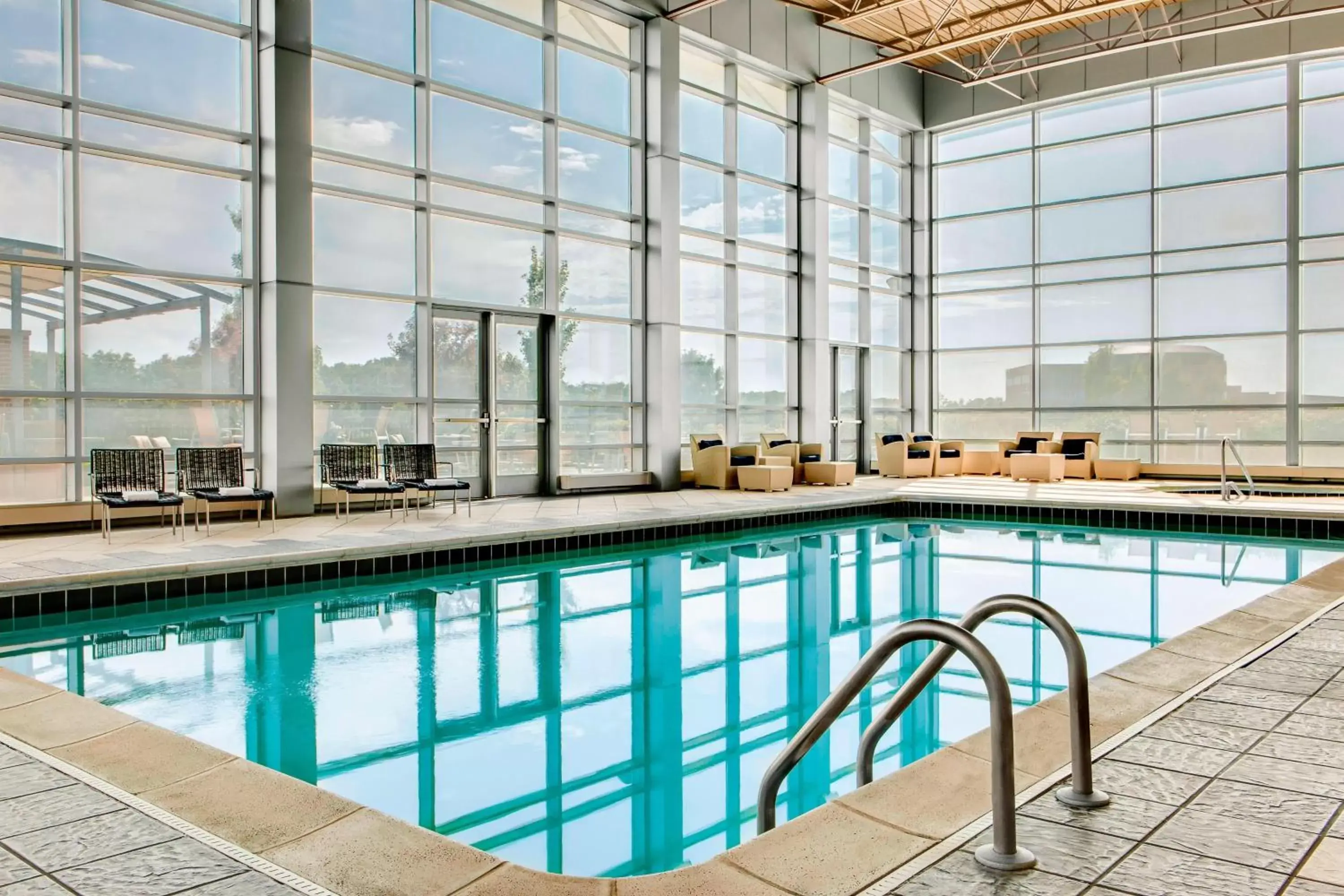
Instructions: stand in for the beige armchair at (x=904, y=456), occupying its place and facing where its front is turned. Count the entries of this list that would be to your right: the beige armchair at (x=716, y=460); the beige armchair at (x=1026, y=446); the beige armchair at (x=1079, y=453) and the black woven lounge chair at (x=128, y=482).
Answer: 2

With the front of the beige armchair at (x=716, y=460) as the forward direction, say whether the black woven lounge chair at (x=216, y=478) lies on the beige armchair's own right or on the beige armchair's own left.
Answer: on the beige armchair's own right

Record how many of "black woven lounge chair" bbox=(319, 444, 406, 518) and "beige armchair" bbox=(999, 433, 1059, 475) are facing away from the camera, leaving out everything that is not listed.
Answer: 0

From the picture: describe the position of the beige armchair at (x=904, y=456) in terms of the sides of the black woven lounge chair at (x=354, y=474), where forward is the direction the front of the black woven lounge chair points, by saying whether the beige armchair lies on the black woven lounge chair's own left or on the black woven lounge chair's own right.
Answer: on the black woven lounge chair's own left

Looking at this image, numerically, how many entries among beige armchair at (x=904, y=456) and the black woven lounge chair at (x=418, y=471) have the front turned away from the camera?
0

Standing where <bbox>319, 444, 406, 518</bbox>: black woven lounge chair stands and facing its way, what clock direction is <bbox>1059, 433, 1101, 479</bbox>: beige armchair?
The beige armchair is roughly at 10 o'clock from the black woven lounge chair.

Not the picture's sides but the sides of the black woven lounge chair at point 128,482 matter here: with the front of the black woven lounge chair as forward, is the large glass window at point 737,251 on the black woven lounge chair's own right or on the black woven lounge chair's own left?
on the black woven lounge chair's own left

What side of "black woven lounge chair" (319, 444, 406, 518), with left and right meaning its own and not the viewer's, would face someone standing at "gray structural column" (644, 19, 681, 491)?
left

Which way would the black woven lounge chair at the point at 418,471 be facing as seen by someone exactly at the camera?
facing the viewer and to the right of the viewer
